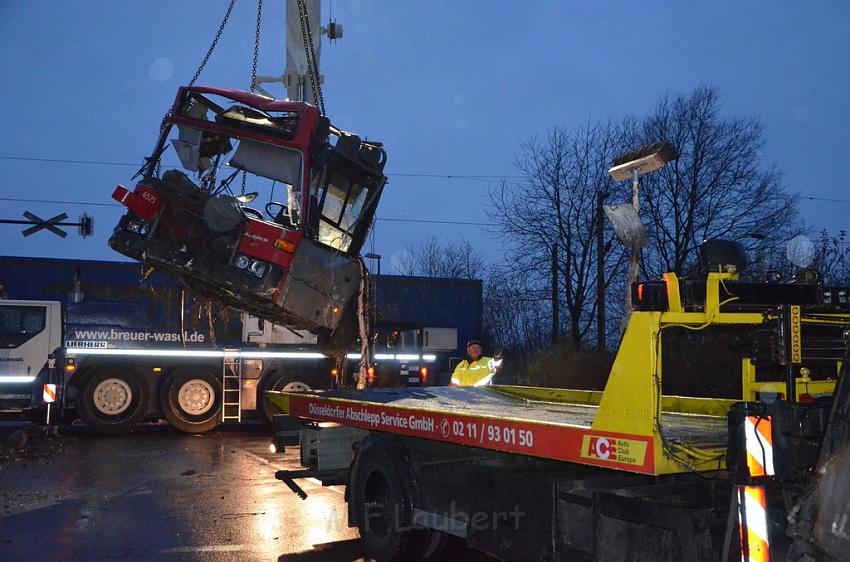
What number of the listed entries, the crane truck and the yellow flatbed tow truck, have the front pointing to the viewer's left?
1

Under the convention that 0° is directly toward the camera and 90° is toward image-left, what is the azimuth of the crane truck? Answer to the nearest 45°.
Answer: approximately 90°

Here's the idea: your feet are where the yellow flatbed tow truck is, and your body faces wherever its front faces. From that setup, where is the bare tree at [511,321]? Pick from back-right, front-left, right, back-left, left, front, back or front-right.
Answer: back-left

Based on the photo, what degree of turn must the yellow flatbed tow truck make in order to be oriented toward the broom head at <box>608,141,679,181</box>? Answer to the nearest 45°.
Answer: approximately 135° to its left

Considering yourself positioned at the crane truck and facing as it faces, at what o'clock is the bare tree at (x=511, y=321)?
The bare tree is roughly at 4 o'clock from the crane truck.

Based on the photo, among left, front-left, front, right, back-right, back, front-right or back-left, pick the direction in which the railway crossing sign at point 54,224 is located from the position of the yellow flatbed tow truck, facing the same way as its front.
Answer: back

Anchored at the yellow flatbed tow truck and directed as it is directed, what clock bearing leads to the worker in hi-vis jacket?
The worker in hi-vis jacket is roughly at 7 o'clock from the yellow flatbed tow truck.

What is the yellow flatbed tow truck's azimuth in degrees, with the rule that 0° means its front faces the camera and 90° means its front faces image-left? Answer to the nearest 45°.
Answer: approximately 315°

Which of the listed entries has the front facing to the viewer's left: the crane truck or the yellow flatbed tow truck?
the crane truck
